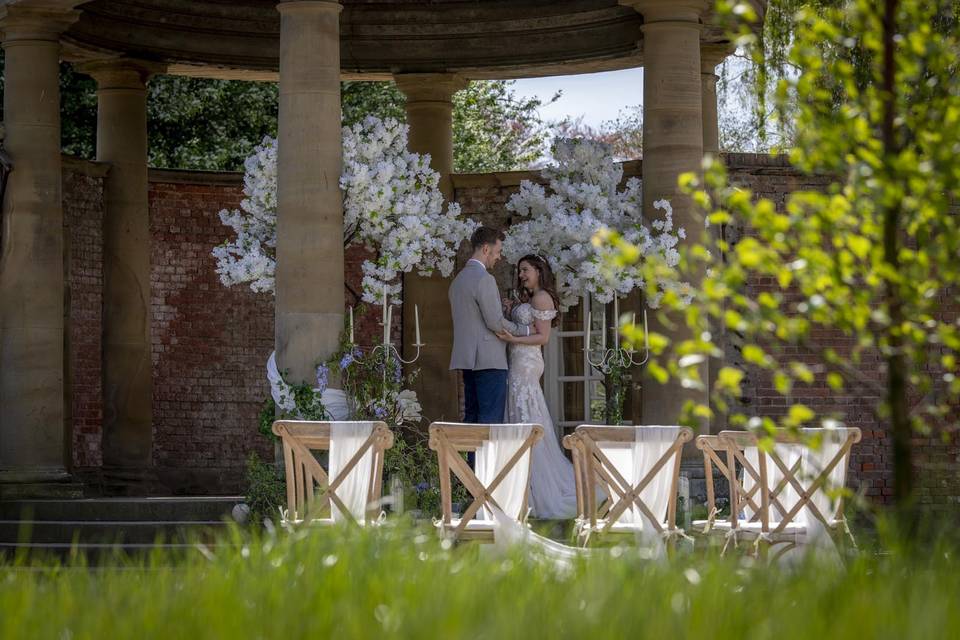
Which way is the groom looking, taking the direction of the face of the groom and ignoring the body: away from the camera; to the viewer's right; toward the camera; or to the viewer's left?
to the viewer's right

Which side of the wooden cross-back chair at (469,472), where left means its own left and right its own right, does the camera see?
back

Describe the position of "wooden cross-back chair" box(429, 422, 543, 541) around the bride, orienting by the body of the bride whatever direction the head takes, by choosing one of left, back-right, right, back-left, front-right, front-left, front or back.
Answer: left

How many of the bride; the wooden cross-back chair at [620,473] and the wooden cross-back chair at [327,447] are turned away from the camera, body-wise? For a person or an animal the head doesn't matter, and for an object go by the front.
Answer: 2

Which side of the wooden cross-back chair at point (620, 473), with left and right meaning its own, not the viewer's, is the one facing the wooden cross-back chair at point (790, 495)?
right

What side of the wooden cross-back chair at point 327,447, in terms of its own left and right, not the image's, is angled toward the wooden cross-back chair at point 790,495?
right

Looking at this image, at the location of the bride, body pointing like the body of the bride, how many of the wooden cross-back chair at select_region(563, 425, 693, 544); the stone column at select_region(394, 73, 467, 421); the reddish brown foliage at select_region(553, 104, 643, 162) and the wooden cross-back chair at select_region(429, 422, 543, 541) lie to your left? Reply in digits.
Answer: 2

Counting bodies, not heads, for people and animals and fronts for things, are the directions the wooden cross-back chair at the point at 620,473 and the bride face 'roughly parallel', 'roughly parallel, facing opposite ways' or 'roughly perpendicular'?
roughly perpendicular

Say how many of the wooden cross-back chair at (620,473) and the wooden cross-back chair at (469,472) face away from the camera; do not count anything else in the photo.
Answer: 2

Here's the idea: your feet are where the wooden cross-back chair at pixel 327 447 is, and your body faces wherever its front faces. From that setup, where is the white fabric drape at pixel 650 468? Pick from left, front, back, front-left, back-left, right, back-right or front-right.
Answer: right

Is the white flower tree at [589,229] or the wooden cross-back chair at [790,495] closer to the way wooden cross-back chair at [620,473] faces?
the white flower tree

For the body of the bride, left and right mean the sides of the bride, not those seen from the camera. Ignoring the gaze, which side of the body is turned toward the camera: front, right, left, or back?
left

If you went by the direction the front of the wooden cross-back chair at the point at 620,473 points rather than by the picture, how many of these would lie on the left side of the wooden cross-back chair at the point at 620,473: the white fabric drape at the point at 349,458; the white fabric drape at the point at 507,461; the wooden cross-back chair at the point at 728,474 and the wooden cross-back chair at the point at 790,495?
2

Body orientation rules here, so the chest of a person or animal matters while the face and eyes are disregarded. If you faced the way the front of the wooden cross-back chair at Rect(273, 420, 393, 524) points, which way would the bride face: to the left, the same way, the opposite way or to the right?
to the left

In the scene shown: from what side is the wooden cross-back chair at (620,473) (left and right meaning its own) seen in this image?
back
